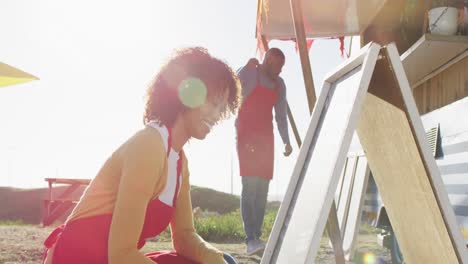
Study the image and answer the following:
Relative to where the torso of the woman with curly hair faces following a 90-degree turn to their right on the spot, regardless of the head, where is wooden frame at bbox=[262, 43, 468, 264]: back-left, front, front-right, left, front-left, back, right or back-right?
left

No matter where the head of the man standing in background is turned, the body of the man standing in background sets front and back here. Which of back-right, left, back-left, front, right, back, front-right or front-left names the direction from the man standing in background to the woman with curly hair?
front-right

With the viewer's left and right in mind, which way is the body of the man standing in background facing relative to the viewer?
facing the viewer and to the right of the viewer

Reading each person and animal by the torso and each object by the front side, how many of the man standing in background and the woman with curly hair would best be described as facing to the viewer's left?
0

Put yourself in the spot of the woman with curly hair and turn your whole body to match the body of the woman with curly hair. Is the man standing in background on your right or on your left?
on your left

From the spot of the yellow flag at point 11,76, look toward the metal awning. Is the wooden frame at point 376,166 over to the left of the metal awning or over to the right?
right

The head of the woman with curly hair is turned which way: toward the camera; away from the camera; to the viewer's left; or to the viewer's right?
to the viewer's right

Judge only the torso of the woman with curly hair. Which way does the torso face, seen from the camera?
to the viewer's right
